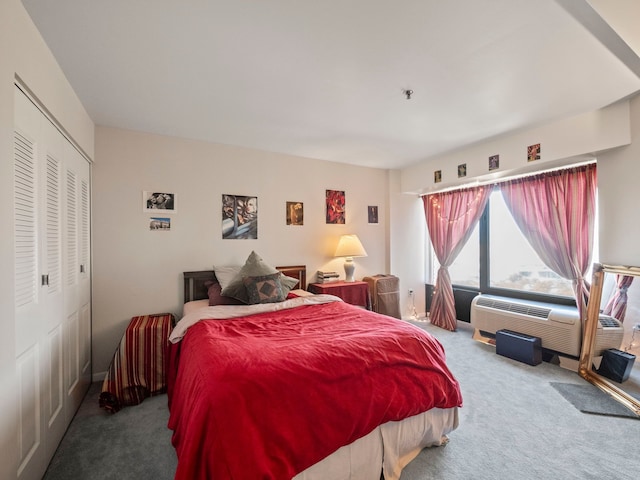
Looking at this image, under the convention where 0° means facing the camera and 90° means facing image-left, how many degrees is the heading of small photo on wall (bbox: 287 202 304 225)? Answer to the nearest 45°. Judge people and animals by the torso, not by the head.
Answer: approximately 0°

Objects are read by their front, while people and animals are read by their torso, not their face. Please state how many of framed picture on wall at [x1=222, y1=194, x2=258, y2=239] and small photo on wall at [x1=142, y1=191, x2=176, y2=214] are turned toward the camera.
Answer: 2

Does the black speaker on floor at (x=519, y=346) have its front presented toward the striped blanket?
yes

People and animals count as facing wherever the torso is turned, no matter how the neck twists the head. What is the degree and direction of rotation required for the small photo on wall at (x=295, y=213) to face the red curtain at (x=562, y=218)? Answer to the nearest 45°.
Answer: approximately 90° to its left

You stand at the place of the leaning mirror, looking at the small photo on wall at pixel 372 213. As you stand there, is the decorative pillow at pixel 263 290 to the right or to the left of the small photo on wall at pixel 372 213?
left

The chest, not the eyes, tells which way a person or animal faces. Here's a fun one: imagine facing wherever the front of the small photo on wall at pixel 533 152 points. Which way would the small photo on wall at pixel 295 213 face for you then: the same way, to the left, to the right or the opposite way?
to the left

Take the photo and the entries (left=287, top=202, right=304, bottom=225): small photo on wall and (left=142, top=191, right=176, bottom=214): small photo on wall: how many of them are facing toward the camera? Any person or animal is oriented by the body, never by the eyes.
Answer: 2

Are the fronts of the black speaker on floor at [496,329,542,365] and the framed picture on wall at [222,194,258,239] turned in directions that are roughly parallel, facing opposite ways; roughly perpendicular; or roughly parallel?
roughly perpendicular

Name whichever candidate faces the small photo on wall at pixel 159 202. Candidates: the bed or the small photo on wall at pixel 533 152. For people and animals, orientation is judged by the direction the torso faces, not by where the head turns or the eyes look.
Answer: the small photo on wall at pixel 533 152

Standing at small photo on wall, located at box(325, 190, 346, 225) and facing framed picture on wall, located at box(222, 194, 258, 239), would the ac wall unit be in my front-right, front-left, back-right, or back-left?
back-left
